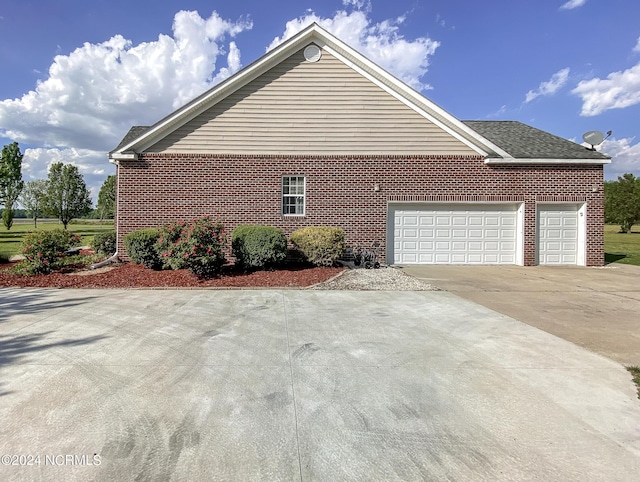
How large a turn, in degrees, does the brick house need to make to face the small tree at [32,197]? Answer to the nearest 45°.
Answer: approximately 135° to its right

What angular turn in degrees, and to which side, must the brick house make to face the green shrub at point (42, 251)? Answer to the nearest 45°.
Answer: approximately 90° to its right

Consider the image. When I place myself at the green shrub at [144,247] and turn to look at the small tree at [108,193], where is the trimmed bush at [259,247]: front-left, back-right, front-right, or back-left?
back-right

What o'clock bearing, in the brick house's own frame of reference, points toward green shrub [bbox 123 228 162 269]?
The green shrub is roughly at 2 o'clock from the brick house.

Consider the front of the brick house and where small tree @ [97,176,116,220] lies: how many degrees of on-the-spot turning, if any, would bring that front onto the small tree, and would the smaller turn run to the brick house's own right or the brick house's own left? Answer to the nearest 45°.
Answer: approximately 45° to the brick house's own right

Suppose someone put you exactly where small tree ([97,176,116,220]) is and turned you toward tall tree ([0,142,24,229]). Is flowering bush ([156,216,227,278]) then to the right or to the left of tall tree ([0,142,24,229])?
left
